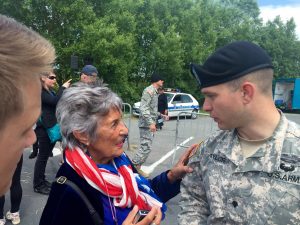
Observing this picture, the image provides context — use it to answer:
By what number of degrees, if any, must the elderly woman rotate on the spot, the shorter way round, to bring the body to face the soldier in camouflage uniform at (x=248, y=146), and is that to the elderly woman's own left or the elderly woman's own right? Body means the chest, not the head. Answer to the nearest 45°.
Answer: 0° — they already face them

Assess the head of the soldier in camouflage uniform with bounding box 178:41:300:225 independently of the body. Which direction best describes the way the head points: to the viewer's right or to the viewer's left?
to the viewer's left

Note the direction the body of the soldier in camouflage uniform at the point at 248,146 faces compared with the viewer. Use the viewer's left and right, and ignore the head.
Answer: facing the viewer and to the left of the viewer

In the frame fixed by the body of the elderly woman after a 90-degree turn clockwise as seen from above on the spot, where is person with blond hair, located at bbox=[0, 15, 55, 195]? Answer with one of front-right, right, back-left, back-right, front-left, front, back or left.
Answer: front-left

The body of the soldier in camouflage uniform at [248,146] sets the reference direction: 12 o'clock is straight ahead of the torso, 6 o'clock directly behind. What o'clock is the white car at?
The white car is roughly at 4 o'clock from the soldier in camouflage uniform.

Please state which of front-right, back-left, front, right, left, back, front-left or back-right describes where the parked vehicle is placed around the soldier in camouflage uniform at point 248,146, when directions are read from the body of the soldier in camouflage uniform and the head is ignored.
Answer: back-right

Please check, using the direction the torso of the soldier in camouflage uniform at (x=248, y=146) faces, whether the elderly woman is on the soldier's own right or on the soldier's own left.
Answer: on the soldier's own right

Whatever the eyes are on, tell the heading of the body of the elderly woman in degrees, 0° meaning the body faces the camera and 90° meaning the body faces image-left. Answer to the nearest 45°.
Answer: approximately 315°

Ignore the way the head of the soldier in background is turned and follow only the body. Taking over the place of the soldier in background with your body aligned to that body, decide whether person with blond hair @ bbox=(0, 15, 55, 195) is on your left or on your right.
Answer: on your right

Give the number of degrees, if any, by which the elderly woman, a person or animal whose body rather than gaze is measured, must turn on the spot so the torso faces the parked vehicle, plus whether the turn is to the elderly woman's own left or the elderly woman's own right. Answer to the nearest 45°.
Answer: approximately 90° to the elderly woman's own left

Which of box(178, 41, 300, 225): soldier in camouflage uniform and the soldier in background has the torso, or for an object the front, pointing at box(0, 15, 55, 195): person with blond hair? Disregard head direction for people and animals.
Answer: the soldier in camouflage uniform

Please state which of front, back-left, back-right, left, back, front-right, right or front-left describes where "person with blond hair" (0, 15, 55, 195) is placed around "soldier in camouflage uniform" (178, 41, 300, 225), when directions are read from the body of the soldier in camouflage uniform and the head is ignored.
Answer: front

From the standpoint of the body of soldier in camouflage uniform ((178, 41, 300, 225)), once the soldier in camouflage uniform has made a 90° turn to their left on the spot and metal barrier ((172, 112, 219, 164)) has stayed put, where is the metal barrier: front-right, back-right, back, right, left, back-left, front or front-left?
back-left
